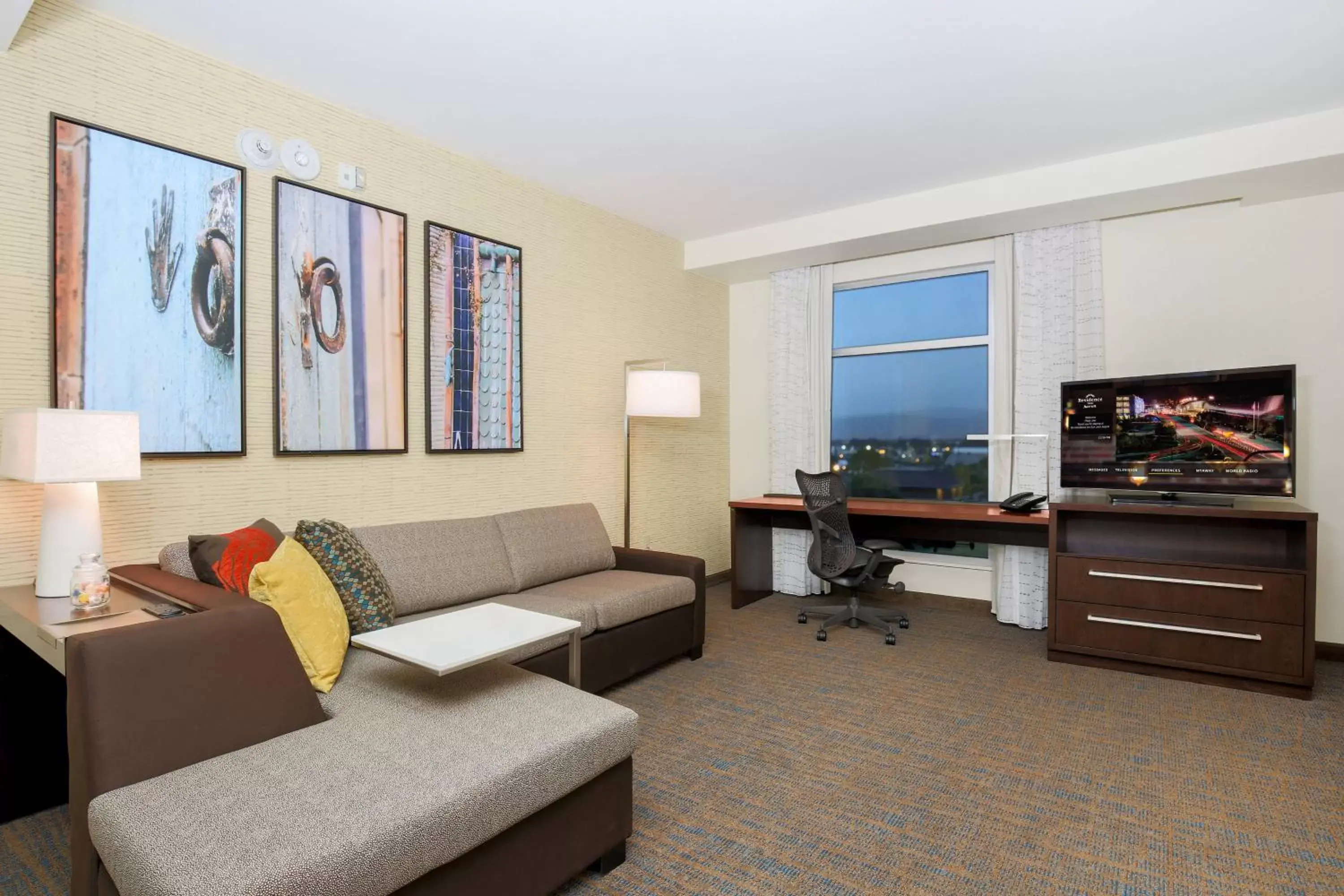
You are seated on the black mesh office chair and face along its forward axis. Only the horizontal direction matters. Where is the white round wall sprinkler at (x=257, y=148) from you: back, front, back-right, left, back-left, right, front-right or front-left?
back

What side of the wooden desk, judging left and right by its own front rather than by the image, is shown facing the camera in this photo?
front

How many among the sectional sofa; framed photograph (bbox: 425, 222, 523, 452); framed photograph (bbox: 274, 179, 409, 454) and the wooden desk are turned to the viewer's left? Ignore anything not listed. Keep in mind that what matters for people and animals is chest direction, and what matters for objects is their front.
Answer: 0

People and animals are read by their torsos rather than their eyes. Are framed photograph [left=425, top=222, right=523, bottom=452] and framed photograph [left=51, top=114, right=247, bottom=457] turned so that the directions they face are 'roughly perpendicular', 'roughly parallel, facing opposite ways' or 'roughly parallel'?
roughly parallel

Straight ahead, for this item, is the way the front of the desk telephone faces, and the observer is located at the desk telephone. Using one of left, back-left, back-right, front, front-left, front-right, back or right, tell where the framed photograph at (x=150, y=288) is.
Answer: front

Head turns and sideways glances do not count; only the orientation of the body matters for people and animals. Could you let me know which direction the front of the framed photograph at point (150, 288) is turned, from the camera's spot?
facing the viewer and to the right of the viewer

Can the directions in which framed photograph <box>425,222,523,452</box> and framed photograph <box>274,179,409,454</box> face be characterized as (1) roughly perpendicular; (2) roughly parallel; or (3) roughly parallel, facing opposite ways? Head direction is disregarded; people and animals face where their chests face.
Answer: roughly parallel

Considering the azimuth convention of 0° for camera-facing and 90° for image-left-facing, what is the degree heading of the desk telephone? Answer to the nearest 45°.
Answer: approximately 45°

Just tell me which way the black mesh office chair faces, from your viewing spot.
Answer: facing away from the viewer and to the right of the viewer
